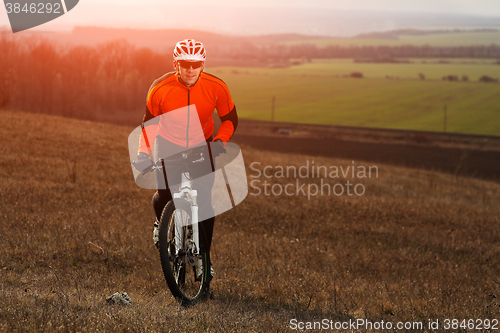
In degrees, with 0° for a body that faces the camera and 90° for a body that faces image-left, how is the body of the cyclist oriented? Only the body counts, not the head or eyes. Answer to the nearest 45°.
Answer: approximately 0°
